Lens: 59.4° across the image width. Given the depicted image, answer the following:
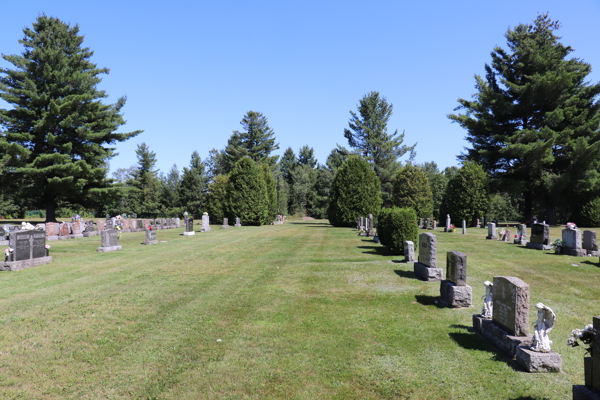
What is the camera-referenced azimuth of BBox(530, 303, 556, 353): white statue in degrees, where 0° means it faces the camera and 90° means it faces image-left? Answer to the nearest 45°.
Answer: approximately 45°

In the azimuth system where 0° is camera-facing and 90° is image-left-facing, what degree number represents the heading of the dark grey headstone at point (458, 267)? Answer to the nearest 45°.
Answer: approximately 45°

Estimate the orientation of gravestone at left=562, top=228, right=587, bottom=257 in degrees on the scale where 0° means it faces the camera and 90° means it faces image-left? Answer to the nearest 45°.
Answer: approximately 45°

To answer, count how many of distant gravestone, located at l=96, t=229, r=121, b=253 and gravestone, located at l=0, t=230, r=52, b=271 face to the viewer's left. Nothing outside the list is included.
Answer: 0

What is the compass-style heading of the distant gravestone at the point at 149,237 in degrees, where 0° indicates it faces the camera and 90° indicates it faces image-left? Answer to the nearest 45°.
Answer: approximately 315°

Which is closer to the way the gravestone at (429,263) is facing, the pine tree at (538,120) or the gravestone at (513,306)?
the gravestone

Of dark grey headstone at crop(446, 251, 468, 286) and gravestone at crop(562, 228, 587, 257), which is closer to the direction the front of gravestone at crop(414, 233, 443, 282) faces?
the dark grey headstone

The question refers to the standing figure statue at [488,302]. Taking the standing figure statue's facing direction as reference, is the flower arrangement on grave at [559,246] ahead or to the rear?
to the rear
